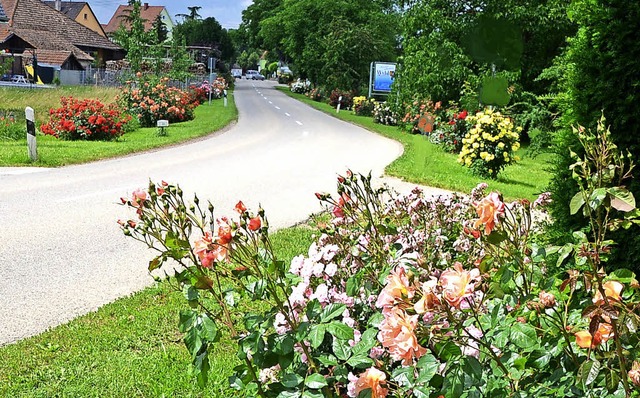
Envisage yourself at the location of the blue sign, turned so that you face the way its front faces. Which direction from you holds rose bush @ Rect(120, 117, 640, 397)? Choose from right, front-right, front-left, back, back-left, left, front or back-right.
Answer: front

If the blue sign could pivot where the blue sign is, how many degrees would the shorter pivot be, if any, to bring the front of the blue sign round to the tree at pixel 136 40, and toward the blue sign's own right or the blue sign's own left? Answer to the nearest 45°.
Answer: approximately 45° to the blue sign's own right

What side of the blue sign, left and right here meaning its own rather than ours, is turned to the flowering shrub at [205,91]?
right

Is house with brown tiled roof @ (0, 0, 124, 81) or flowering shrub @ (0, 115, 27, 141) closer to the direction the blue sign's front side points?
the flowering shrub

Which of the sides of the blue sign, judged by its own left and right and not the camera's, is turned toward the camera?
front

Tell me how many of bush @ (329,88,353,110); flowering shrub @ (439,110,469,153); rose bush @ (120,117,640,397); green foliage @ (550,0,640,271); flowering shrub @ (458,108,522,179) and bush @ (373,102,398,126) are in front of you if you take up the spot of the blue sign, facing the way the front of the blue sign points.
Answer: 5

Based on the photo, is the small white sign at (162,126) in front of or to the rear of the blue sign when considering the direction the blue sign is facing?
in front

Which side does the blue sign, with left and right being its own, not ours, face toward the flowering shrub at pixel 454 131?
front
